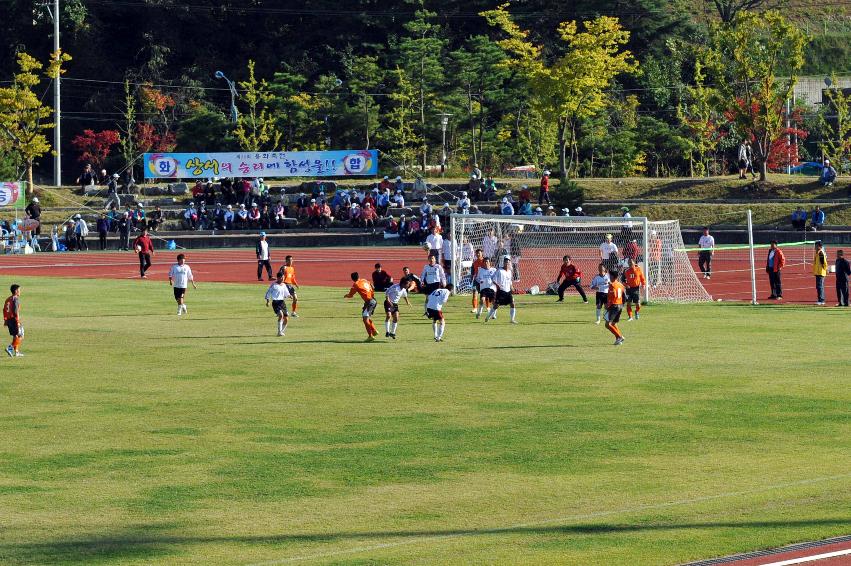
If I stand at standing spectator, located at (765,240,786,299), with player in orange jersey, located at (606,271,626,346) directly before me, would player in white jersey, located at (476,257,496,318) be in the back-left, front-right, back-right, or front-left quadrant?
front-right

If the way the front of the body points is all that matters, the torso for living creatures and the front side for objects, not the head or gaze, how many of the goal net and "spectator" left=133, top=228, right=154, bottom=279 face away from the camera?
0

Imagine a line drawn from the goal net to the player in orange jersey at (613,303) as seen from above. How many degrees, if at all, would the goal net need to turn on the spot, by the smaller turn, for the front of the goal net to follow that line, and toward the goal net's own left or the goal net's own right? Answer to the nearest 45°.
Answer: approximately 45° to the goal net's own left

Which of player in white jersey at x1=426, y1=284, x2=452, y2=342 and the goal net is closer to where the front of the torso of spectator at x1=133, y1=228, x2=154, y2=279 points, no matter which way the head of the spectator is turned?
the player in white jersey

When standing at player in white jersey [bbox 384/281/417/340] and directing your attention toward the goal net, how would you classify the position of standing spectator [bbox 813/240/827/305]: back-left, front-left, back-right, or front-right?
front-right

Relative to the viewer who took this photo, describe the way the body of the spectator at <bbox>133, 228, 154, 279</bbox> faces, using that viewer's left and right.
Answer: facing the viewer

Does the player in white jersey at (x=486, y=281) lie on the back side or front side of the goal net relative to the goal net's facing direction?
on the front side

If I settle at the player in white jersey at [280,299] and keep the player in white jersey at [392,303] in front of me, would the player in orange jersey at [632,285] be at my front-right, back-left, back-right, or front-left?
front-left

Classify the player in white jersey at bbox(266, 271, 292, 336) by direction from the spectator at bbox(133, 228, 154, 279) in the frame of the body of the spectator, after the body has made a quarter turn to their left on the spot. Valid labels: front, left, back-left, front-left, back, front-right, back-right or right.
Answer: right

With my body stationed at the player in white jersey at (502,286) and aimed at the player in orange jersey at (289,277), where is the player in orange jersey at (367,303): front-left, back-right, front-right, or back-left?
front-left

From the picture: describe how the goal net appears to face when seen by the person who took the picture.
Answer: facing the viewer and to the left of the viewer

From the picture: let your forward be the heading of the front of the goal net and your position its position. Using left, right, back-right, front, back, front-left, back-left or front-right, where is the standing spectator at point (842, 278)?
left

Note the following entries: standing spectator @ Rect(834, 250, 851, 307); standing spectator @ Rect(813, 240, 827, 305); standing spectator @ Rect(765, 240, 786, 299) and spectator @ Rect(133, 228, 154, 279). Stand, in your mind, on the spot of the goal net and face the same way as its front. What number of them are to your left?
3
